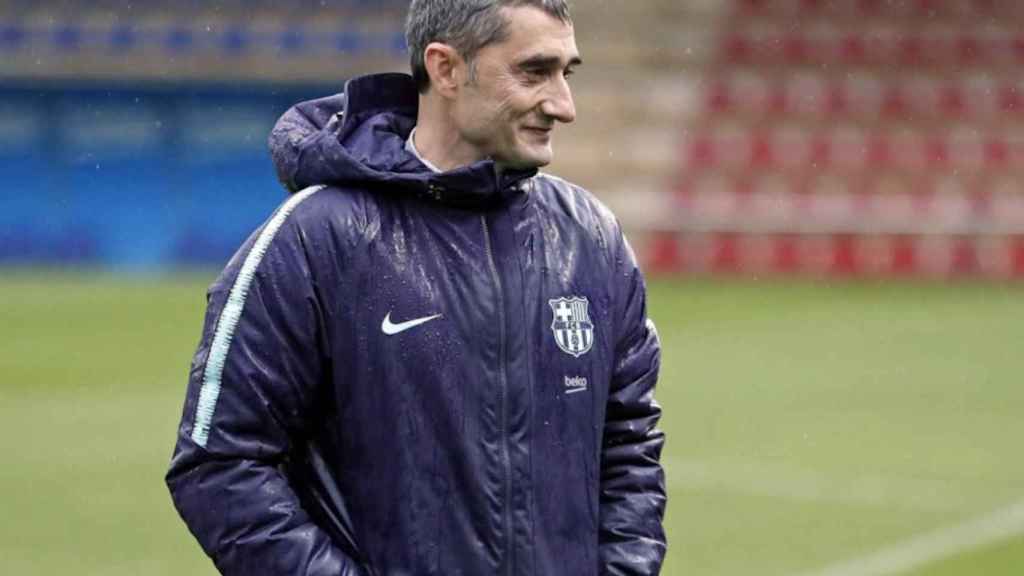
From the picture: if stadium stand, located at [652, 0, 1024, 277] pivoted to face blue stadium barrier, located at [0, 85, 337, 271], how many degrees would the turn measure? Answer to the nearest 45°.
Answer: approximately 90° to its right

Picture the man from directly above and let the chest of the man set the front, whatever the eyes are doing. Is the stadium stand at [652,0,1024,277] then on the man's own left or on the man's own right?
on the man's own left

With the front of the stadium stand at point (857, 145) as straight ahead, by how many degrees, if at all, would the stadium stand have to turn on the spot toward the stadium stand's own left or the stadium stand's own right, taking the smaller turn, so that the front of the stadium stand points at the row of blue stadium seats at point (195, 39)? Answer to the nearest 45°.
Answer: approximately 90° to the stadium stand's own right

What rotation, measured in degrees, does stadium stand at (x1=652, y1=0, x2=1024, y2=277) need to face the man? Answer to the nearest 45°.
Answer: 0° — it already faces them

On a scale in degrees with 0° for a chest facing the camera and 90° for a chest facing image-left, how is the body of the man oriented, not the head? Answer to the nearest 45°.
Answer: approximately 315°
